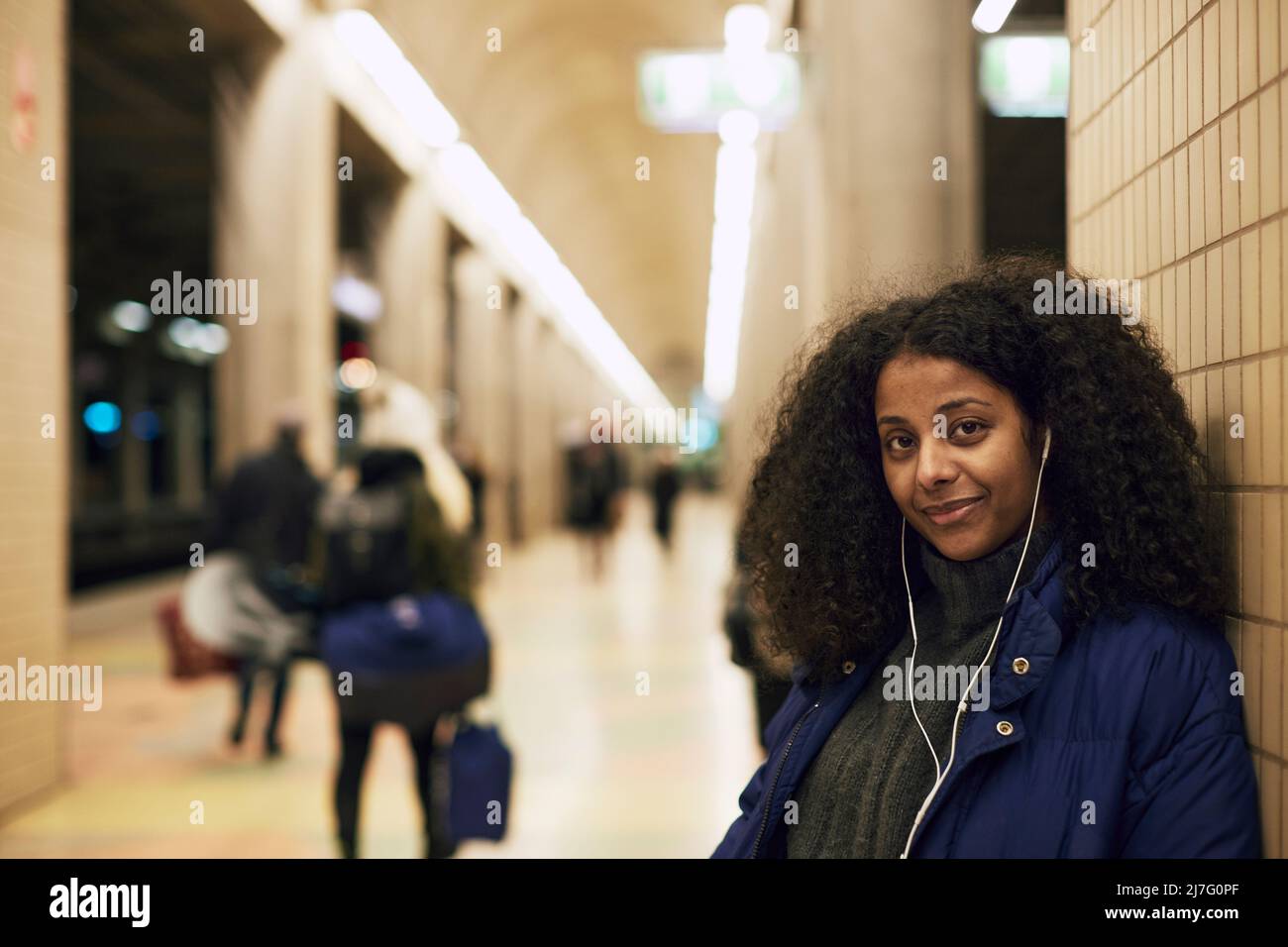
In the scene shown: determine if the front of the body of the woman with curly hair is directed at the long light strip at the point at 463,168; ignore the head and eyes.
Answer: no

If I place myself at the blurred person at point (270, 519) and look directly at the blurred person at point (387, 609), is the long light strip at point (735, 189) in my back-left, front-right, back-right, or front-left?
back-left

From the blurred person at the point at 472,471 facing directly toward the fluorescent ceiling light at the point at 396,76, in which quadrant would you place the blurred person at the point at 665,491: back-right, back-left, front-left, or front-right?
back-left

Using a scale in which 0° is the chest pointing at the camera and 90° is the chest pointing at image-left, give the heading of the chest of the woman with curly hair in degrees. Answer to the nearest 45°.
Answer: approximately 45°

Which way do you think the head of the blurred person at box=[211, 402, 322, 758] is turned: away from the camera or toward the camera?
away from the camera

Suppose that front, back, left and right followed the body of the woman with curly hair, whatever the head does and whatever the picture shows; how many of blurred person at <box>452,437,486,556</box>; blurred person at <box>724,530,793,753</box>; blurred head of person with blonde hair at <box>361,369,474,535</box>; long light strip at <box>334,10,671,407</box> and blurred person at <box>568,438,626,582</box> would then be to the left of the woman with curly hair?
0

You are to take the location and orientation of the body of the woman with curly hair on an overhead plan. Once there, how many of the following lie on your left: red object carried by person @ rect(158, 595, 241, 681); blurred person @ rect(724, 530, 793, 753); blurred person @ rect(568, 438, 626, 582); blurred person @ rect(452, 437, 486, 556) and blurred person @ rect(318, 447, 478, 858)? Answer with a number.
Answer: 0

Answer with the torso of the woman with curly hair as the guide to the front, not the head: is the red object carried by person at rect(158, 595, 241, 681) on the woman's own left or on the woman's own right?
on the woman's own right

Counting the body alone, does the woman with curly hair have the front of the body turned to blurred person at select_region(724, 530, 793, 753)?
no

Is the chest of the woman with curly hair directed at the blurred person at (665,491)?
no
